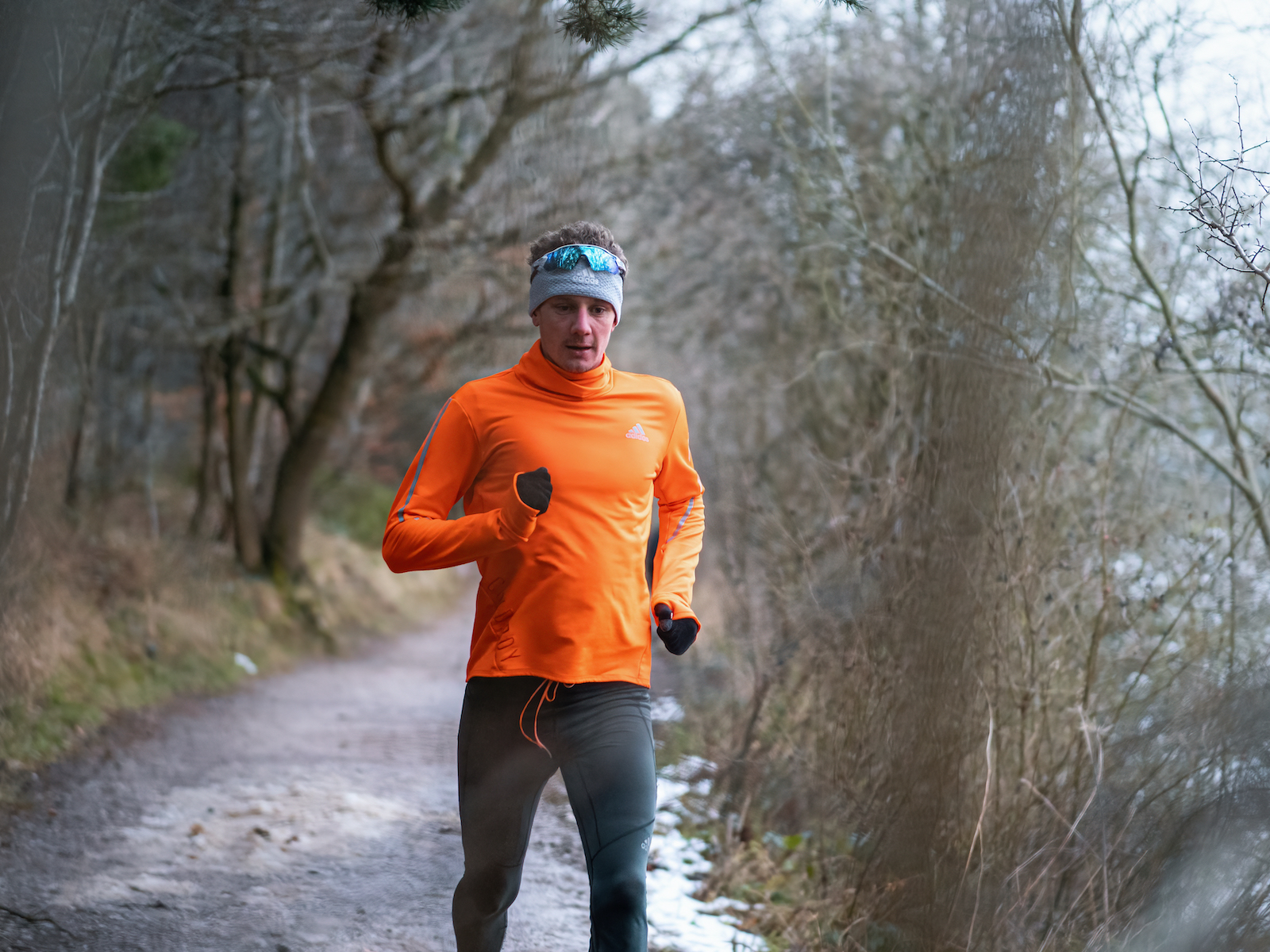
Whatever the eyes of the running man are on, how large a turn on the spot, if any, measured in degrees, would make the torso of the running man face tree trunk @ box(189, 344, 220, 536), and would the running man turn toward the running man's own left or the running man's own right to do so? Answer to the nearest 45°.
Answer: approximately 180°

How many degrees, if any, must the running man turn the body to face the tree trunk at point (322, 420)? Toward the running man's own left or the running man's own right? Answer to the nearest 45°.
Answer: approximately 180°

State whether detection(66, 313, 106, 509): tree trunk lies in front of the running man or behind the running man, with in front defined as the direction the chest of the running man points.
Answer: behind

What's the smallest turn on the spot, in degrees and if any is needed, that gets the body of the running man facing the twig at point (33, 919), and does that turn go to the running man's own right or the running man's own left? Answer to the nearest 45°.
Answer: approximately 135° to the running man's own right

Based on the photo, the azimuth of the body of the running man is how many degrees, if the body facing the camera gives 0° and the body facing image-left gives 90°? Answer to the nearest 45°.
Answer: approximately 0°

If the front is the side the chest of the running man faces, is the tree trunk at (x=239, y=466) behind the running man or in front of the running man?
behind
